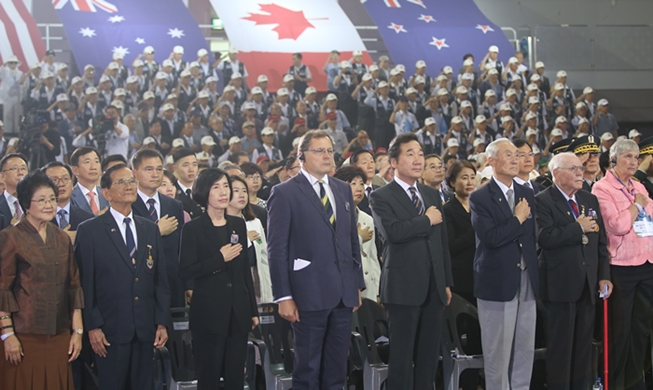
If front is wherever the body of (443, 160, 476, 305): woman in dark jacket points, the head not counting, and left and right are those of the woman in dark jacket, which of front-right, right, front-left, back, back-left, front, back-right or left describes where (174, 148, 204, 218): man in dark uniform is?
back-right

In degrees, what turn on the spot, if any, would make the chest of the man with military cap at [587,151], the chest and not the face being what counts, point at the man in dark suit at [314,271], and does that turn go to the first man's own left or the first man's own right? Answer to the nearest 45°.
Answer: approximately 90° to the first man's own right

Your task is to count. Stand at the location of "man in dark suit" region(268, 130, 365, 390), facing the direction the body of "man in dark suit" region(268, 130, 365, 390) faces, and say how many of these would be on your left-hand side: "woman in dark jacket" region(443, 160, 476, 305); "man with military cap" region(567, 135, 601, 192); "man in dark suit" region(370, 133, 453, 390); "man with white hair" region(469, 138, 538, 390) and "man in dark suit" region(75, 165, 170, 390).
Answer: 4

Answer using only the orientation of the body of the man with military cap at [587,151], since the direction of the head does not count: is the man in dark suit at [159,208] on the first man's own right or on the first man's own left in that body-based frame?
on the first man's own right

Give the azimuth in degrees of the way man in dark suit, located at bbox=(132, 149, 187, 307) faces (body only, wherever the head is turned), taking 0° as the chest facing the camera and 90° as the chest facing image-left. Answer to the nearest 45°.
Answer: approximately 315°

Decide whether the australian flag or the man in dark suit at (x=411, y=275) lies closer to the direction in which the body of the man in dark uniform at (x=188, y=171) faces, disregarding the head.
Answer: the man in dark suit
